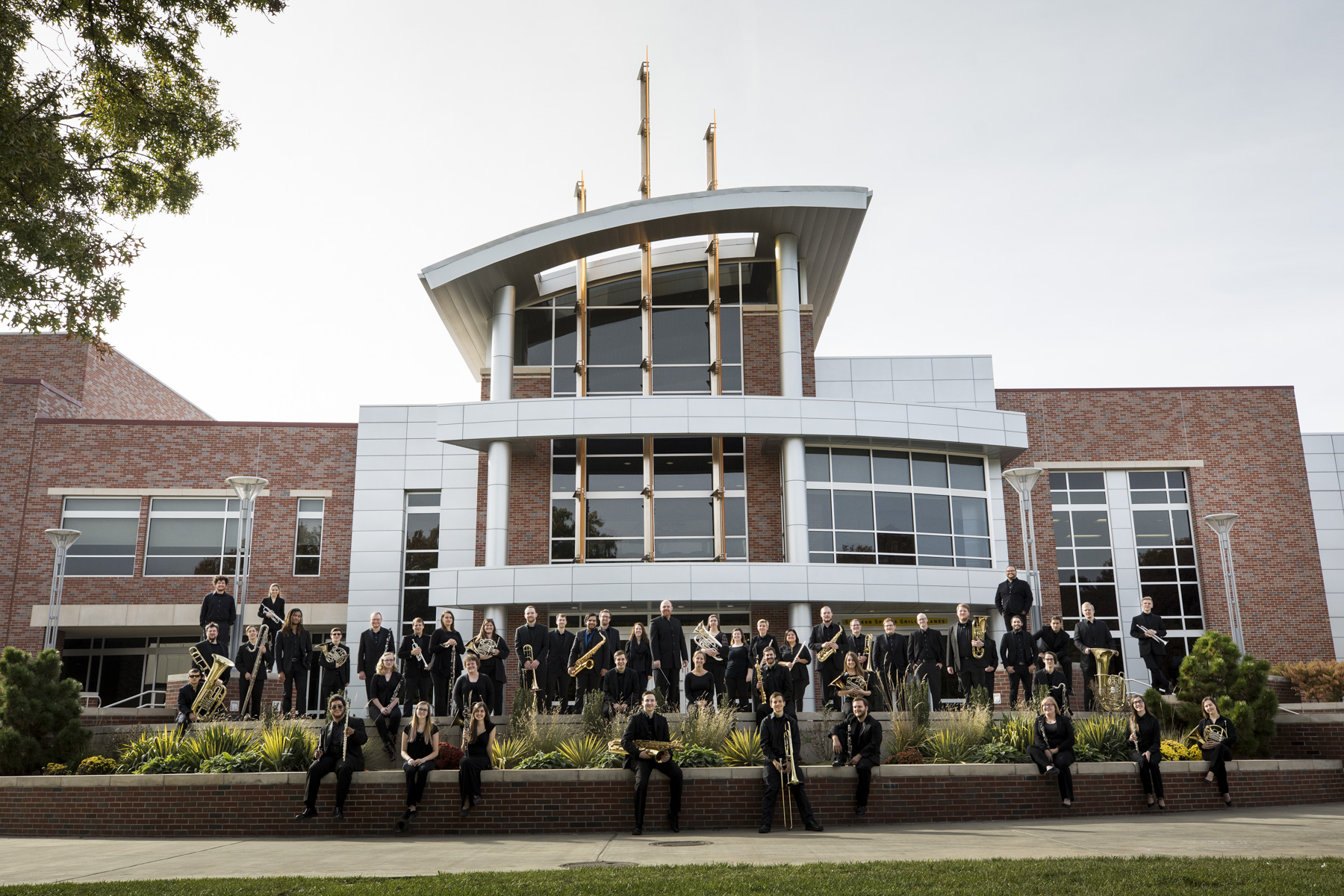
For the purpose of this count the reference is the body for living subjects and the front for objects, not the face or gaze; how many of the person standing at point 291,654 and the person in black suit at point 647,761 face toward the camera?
2

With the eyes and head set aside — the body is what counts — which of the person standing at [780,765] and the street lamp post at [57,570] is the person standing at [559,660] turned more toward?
the person standing

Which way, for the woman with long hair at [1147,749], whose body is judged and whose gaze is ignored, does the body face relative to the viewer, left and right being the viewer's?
facing the viewer

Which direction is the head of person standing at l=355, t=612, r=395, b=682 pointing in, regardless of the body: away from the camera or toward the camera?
toward the camera

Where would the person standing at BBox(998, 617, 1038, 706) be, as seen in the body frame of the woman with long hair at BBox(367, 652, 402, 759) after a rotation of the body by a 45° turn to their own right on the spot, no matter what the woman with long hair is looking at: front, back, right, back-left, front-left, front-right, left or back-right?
back-left

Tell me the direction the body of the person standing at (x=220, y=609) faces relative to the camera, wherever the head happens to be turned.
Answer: toward the camera

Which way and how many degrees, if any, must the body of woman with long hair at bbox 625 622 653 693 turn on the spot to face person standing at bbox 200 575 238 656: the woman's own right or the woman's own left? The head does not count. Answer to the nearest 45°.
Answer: approximately 90° to the woman's own right

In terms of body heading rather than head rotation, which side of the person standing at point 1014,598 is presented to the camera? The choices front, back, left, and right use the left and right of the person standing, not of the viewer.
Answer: front

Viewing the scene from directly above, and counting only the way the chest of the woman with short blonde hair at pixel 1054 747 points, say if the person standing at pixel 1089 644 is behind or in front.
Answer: behind

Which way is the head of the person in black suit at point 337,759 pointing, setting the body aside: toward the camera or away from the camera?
toward the camera

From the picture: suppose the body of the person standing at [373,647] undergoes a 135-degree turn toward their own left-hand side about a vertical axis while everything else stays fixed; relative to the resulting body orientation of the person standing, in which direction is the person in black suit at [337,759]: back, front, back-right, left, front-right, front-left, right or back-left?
back-right

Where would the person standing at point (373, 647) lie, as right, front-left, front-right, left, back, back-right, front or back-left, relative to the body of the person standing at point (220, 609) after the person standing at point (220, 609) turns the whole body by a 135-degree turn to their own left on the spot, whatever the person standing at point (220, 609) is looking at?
right

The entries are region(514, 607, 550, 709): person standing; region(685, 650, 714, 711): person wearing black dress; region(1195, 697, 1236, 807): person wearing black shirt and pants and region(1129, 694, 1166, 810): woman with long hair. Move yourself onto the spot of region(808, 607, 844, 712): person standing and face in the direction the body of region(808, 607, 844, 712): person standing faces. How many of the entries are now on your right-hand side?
2

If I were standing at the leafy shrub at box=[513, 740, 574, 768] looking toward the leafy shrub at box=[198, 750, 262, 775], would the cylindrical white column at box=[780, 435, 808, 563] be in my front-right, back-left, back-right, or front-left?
back-right

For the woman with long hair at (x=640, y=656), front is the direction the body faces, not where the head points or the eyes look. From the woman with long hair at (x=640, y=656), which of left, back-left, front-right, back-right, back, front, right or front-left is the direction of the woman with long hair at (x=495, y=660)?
right

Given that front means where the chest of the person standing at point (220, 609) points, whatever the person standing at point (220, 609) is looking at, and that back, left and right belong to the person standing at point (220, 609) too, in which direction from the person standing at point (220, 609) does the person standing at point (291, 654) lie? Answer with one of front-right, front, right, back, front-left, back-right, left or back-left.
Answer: front-left
